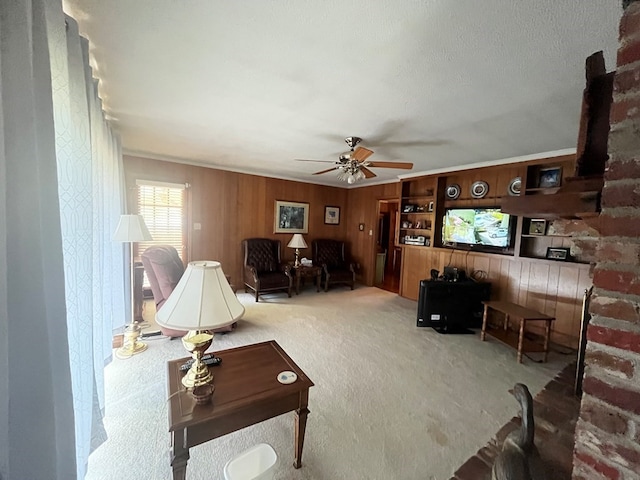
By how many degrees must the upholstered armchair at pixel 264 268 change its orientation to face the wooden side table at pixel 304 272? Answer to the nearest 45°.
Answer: approximately 45° to its left

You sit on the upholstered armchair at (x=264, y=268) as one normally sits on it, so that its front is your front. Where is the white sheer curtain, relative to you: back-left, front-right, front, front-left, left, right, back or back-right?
front-right

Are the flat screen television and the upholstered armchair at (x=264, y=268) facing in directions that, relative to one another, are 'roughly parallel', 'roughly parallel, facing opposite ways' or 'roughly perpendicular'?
roughly perpendicular

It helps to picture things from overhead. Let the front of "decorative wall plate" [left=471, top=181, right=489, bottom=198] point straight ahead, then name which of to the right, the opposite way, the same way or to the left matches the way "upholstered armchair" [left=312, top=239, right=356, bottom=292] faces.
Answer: to the left

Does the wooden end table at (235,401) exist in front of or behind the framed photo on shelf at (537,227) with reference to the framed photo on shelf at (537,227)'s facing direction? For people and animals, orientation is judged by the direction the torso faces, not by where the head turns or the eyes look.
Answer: in front

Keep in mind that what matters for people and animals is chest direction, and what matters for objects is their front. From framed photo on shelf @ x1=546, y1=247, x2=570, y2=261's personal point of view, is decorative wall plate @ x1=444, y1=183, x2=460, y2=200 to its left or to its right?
on its right

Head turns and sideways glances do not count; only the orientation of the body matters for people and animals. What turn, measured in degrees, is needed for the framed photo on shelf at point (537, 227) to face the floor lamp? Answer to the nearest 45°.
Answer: approximately 45° to its right

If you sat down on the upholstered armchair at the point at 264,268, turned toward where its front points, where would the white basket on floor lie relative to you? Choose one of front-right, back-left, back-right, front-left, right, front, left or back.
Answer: front-right

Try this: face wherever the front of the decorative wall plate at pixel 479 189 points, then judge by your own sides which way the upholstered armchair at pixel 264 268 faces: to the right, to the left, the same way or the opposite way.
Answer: to the left

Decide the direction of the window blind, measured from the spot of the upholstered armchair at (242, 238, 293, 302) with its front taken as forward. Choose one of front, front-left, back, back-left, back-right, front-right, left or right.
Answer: back-right
